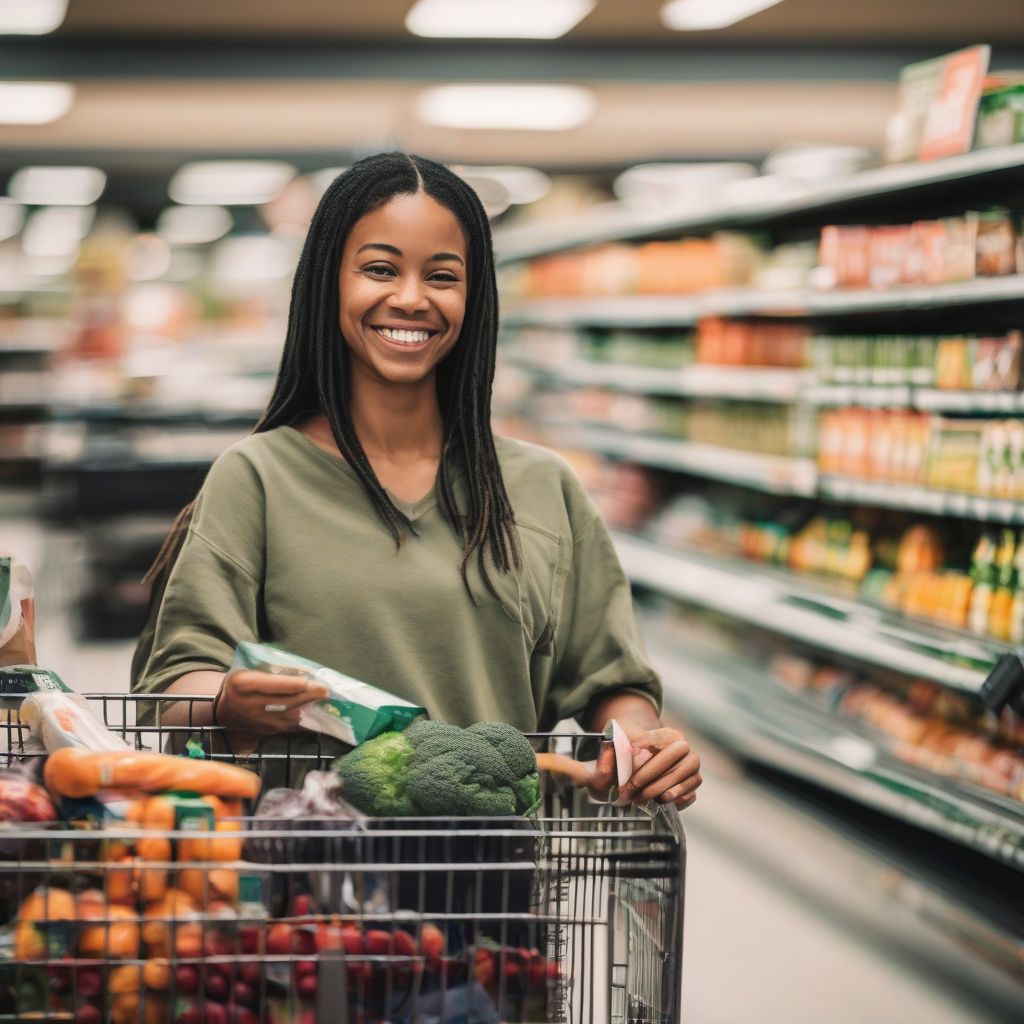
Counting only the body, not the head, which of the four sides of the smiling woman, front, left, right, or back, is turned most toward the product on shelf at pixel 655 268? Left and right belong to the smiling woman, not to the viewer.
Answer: back

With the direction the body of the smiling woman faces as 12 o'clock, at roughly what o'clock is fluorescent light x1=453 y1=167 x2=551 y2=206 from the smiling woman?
The fluorescent light is roughly at 6 o'clock from the smiling woman.

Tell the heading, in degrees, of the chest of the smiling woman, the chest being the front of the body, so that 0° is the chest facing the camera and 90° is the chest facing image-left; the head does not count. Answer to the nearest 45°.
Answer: approximately 0°

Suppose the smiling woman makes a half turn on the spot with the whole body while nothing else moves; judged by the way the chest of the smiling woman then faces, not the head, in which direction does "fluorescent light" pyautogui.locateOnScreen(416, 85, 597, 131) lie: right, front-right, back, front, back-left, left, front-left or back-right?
front

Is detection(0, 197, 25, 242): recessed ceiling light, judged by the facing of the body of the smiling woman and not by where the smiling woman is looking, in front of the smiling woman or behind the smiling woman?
behind

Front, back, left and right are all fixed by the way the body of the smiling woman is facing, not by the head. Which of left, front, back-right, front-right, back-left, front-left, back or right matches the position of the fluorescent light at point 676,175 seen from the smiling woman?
back

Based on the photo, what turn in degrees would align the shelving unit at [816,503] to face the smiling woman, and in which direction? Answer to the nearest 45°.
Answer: approximately 45° to its left
